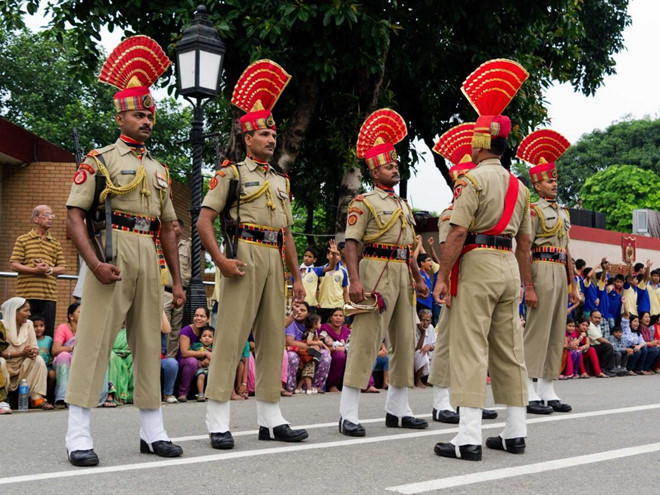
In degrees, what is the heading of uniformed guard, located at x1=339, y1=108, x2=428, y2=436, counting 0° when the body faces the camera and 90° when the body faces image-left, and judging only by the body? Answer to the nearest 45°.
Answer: approximately 315°

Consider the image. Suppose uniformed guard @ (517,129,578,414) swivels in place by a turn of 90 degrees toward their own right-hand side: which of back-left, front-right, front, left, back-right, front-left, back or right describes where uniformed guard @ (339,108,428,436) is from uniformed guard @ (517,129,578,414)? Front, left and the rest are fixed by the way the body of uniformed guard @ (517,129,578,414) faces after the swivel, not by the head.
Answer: front

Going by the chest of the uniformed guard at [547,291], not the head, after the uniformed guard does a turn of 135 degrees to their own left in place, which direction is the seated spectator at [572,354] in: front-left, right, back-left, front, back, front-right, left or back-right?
front

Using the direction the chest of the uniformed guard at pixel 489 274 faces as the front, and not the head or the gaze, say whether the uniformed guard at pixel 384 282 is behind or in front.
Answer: in front

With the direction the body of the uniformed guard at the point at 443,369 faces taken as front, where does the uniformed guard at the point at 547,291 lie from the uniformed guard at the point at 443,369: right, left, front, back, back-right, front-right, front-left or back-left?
left

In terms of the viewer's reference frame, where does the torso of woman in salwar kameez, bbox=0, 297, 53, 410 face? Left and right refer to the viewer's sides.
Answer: facing the viewer and to the right of the viewer

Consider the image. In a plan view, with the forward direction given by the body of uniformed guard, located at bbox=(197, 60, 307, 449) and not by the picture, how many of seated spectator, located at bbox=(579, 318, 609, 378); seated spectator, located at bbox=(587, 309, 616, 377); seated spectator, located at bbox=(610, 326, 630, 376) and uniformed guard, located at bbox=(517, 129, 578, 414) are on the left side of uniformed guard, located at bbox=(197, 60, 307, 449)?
4

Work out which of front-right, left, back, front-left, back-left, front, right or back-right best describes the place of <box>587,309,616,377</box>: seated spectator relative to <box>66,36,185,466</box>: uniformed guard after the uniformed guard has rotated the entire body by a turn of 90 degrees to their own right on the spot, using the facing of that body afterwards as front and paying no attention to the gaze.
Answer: back
